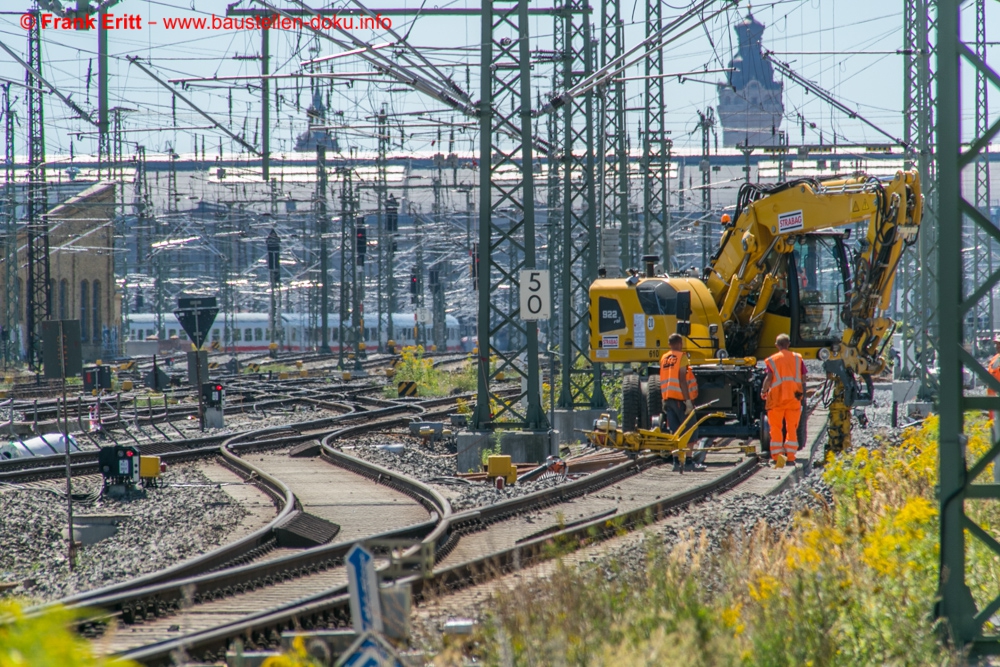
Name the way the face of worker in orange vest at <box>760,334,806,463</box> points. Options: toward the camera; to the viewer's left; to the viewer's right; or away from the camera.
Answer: away from the camera

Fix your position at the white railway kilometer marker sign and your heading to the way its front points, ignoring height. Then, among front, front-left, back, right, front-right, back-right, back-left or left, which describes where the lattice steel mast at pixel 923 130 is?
back-left

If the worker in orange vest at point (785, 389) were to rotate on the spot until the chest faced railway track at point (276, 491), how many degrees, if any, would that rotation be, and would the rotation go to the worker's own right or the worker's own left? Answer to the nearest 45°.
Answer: approximately 90° to the worker's own left

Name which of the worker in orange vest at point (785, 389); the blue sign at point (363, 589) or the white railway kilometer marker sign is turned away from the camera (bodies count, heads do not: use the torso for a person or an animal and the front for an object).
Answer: the worker in orange vest

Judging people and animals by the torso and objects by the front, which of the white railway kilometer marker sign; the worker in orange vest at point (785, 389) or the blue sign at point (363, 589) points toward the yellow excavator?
the worker in orange vest

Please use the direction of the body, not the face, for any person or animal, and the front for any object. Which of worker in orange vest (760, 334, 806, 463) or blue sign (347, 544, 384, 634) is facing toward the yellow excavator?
the worker in orange vest

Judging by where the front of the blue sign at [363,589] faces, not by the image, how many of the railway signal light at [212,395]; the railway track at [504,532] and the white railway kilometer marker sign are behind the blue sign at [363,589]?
3

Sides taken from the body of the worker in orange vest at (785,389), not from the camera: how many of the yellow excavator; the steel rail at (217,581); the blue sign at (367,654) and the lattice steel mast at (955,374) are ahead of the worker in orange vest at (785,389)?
1

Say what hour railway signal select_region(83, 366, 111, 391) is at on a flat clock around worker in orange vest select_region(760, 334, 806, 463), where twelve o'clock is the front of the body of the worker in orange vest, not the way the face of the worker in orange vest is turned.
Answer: The railway signal is roughly at 10 o'clock from the worker in orange vest.

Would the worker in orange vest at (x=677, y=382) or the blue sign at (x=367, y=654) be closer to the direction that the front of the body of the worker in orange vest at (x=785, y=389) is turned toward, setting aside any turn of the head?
the worker in orange vest

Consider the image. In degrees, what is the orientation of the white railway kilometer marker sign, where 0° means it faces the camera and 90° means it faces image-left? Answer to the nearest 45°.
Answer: approximately 0°

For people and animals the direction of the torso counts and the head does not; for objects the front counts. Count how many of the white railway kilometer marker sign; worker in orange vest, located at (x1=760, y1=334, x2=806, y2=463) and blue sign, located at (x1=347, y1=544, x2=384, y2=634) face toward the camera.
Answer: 2

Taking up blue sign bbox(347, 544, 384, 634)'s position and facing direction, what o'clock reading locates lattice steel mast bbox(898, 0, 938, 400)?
The lattice steel mast is roughly at 7 o'clock from the blue sign.

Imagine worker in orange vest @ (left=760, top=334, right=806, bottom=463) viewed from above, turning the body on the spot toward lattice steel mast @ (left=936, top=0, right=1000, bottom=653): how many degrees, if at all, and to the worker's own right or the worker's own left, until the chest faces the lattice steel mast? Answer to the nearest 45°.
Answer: approximately 180°

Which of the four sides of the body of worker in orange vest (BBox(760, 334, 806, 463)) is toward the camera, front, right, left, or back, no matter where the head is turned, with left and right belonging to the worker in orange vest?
back
